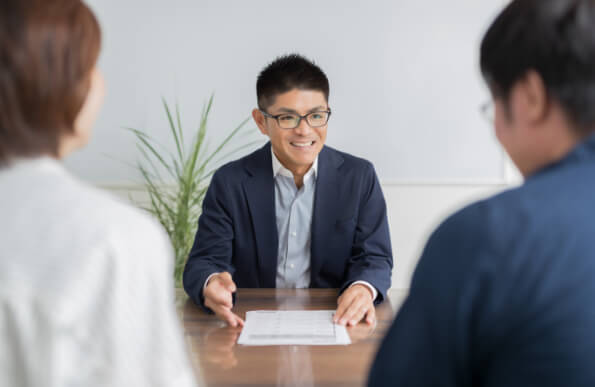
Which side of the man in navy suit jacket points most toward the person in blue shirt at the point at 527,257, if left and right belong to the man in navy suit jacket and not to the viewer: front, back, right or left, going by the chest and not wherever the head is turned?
front

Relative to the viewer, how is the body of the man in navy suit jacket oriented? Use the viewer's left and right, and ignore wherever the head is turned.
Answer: facing the viewer

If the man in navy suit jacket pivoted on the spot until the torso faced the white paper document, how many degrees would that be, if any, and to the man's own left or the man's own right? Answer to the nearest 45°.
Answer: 0° — they already face it

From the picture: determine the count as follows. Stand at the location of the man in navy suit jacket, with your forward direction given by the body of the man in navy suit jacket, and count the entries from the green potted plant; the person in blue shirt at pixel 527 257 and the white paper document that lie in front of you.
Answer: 2

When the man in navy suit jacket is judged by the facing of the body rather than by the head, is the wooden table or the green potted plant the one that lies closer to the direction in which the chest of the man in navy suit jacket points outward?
the wooden table

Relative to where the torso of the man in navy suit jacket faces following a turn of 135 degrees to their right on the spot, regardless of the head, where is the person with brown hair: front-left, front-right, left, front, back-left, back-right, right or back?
back-left

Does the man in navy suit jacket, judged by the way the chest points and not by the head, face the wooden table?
yes

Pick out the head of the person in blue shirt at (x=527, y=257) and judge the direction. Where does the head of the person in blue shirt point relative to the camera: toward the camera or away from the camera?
away from the camera

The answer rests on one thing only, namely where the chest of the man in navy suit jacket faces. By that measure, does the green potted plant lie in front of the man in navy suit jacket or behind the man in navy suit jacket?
behind

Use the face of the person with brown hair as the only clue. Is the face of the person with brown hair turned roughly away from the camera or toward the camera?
away from the camera
